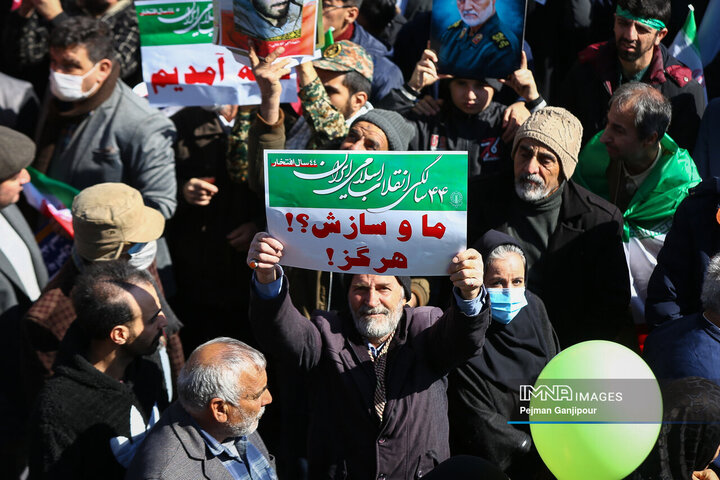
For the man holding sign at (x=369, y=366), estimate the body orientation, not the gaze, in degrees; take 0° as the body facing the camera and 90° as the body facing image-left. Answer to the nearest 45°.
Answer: approximately 0°

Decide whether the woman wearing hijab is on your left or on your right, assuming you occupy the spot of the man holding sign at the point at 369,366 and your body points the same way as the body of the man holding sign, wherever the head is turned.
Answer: on your left

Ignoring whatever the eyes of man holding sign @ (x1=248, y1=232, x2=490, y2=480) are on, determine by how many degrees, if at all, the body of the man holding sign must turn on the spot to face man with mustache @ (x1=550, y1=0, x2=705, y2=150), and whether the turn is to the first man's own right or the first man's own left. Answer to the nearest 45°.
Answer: approximately 135° to the first man's own left

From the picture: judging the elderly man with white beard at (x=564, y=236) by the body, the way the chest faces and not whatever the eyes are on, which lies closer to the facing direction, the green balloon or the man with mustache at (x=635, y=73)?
the green balloon

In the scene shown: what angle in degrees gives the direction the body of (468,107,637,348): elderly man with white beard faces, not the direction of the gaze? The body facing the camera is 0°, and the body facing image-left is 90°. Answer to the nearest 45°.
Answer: approximately 45°
